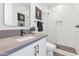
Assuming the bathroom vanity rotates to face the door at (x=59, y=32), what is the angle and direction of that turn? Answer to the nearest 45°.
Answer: approximately 90° to its left

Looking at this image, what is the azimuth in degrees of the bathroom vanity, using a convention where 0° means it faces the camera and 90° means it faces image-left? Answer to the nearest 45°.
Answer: approximately 315°
